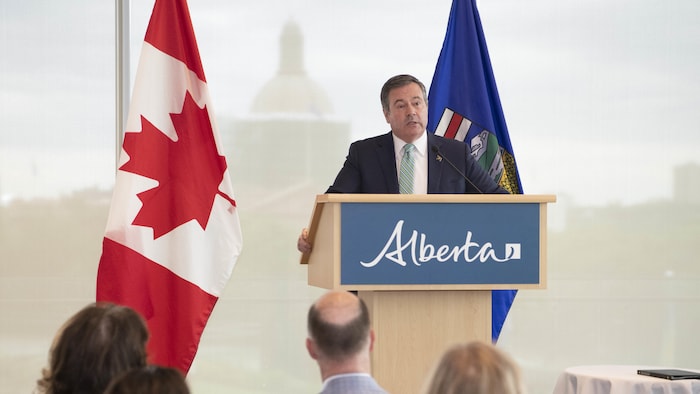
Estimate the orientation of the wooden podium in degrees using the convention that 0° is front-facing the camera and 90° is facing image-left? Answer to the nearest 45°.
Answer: approximately 0°

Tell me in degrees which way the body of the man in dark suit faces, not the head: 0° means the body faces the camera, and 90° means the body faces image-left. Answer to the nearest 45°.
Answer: approximately 0°

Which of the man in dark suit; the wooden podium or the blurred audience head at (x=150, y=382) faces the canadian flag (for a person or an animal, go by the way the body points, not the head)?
the blurred audience head

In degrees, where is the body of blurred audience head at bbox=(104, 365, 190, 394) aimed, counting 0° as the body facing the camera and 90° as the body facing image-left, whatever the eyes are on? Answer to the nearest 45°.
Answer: approximately 180°

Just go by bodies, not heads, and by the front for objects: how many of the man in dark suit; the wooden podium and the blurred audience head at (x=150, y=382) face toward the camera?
2

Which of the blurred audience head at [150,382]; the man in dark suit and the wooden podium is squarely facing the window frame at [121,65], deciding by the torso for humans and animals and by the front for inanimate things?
the blurred audience head

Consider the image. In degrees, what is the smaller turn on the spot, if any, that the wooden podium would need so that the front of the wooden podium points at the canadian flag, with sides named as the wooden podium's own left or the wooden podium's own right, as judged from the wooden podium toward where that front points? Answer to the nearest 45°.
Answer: approximately 135° to the wooden podium's own right

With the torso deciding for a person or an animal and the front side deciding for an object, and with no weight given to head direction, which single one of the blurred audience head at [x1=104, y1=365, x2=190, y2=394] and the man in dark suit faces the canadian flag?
the blurred audience head

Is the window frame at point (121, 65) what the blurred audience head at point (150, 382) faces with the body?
yes

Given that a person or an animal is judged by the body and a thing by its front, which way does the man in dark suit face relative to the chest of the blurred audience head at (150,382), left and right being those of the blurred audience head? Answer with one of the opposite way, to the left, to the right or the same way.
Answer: the opposite way
